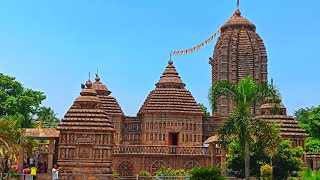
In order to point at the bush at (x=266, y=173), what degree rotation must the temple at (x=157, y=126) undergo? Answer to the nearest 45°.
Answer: approximately 90° to its left

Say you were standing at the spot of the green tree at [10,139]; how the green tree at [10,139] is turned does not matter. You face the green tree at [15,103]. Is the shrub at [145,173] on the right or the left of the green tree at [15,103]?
right

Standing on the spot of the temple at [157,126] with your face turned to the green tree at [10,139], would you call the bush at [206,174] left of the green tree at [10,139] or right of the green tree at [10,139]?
left

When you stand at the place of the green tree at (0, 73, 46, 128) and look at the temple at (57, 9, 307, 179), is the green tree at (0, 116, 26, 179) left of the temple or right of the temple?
right

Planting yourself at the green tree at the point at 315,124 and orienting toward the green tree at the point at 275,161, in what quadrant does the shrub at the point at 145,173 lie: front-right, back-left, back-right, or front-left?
front-right

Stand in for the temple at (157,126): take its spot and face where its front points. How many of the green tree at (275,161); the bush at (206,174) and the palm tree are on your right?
0

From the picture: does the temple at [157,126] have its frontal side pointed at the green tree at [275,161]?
no

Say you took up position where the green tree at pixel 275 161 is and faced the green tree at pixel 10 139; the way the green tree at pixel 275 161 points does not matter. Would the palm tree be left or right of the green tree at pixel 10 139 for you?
left
